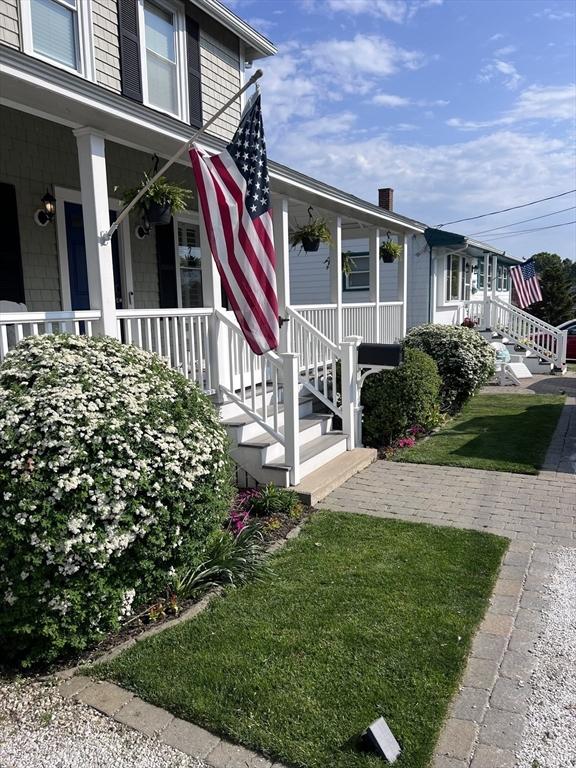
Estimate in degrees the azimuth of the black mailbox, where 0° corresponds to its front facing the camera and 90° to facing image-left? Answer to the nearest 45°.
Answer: approximately 270°

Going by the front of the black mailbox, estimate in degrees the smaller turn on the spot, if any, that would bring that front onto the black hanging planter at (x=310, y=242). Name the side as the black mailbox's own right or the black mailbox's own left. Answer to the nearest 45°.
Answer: approximately 135° to the black mailbox's own left

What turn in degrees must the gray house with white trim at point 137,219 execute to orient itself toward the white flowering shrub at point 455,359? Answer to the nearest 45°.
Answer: approximately 90° to its left

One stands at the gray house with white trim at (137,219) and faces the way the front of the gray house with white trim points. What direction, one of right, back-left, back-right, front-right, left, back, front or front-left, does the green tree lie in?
left

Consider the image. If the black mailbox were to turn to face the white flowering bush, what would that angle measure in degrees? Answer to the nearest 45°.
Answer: approximately 90° to its right

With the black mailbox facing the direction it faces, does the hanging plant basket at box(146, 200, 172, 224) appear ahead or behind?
behind

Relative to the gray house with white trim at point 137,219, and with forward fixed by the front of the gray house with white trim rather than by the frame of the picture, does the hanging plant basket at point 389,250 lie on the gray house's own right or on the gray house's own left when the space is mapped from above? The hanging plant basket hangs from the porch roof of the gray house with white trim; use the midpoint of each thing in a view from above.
on the gray house's own left

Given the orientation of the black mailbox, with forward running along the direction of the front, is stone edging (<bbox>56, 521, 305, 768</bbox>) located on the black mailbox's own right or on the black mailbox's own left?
on the black mailbox's own right

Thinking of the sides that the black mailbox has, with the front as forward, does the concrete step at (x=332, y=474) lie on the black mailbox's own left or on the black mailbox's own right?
on the black mailbox's own right

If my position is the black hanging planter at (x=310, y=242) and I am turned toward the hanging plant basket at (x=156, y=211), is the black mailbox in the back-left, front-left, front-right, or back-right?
front-left

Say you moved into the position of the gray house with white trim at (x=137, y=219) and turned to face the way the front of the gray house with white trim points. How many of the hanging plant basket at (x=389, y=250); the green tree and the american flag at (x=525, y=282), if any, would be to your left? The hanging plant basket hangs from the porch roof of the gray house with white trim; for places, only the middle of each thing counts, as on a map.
3

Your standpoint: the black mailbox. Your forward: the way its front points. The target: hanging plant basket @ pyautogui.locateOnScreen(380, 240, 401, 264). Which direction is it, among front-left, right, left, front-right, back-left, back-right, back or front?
left

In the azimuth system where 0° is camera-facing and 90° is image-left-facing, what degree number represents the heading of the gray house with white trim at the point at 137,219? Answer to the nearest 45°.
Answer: approximately 315°
